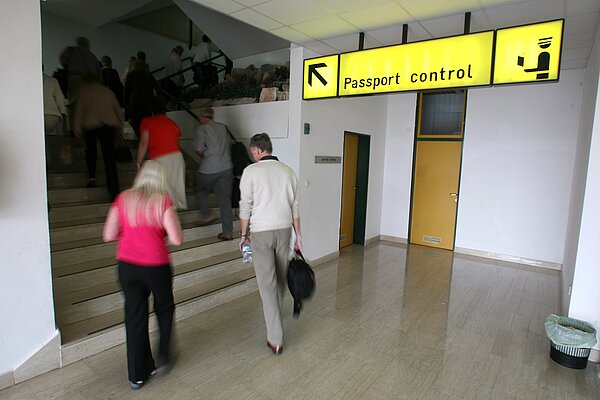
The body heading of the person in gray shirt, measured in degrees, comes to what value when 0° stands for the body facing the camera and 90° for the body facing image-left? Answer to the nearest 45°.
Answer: approximately 135°

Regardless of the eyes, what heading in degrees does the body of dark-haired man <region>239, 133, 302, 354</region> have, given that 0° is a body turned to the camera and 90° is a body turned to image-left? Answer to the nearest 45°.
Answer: approximately 180°

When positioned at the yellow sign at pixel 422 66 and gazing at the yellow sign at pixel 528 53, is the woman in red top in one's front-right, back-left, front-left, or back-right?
back-right

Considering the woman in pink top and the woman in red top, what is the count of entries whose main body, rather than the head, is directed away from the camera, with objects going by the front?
2

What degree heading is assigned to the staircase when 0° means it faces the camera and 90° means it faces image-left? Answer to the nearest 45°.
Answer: approximately 315°

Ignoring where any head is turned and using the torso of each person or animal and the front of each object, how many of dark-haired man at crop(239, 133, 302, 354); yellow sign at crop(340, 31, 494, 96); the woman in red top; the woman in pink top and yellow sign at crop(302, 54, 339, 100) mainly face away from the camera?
3

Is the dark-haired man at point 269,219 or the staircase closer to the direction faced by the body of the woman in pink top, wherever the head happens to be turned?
the staircase

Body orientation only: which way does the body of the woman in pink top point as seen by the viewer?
away from the camera

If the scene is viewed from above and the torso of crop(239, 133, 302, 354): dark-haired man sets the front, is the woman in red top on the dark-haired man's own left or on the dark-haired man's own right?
on the dark-haired man's own left

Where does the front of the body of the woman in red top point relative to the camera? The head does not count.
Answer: away from the camera

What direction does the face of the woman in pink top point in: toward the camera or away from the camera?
away from the camera

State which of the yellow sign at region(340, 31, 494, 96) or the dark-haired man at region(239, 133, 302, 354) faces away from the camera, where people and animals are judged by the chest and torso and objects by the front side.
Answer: the dark-haired man
